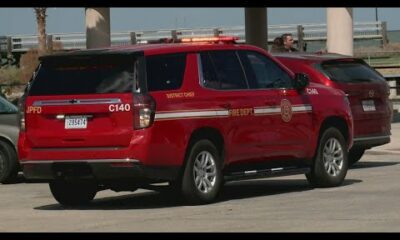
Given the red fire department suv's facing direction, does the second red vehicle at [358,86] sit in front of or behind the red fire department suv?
in front

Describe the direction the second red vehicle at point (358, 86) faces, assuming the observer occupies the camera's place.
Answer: facing away from the viewer and to the left of the viewer

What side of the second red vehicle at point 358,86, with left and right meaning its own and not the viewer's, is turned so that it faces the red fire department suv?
left

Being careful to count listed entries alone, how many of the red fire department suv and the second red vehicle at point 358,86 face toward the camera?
0

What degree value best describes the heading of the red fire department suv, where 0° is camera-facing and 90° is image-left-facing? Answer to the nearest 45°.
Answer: approximately 225°
